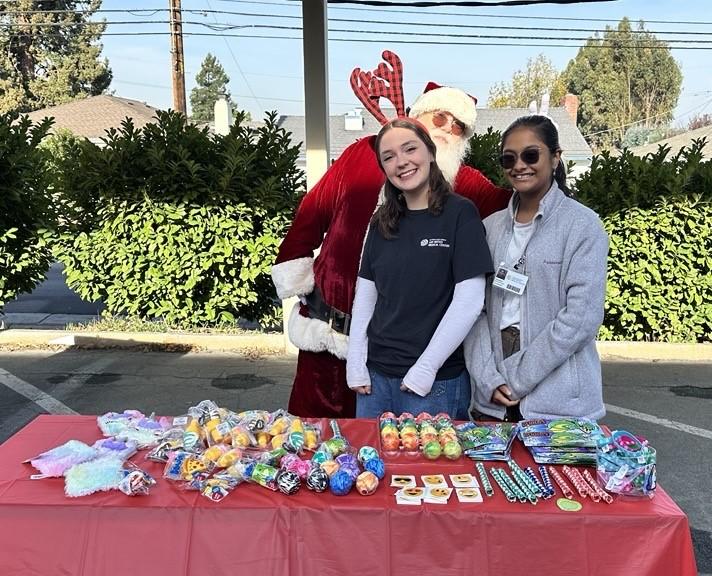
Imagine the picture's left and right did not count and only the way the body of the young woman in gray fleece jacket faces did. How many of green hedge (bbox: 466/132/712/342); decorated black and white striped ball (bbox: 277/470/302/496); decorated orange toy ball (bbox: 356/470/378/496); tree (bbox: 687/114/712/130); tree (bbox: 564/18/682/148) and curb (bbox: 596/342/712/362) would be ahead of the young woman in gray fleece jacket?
2

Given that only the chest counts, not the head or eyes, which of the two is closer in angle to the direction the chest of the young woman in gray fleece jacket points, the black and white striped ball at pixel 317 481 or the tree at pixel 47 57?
the black and white striped ball

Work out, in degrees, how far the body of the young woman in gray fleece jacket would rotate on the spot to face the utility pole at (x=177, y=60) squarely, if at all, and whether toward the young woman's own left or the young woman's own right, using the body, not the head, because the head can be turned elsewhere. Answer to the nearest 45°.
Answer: approximately 90° to the young woman's own right

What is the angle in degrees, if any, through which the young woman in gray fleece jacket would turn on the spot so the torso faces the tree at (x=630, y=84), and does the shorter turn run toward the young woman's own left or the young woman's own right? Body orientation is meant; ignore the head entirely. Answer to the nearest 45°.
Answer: approximately 135° to the young woman's own right

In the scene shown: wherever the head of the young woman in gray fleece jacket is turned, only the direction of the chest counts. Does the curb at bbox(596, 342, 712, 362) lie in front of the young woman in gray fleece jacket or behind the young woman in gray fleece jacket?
behind

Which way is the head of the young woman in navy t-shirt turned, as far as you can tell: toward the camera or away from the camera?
toward the camera

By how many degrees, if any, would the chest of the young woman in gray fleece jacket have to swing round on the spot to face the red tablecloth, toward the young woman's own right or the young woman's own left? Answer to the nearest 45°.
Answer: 0° — they already face it

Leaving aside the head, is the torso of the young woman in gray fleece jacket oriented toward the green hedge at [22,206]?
no

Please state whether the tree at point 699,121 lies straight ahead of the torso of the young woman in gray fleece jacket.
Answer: no

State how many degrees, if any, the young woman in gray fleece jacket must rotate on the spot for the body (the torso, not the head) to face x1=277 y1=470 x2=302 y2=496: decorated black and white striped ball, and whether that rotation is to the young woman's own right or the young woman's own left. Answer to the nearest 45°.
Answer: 0° — they already face it

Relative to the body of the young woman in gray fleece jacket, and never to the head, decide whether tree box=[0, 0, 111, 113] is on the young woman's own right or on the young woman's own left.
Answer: on the young woman's own right

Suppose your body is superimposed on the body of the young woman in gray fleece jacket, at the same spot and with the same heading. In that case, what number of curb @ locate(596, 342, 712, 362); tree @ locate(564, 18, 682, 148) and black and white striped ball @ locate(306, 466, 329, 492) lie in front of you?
1

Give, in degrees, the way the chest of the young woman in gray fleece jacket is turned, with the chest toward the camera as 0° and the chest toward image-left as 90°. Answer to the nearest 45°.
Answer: approximately 45°
